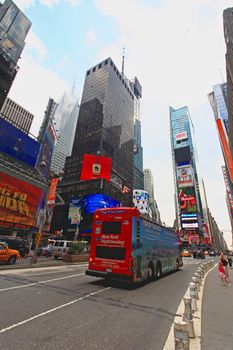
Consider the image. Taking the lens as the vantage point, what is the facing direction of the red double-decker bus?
facing away from the viewer and to the right of the viewer

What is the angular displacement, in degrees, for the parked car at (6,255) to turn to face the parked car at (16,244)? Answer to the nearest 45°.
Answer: approximately 90° to its left

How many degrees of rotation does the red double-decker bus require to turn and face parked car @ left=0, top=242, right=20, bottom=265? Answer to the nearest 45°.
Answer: approximately 90° to its left
